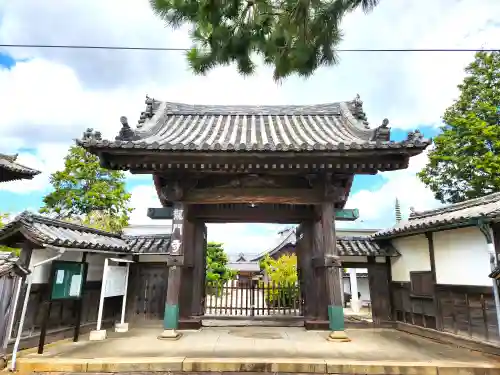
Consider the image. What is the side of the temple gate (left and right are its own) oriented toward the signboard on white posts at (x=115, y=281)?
right

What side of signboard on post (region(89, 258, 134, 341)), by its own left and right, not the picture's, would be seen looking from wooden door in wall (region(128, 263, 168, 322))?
left

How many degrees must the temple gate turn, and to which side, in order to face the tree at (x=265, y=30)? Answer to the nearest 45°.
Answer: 0° — it already faces it

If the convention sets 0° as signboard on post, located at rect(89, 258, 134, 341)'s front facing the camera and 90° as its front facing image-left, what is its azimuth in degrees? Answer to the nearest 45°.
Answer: approximately 315°

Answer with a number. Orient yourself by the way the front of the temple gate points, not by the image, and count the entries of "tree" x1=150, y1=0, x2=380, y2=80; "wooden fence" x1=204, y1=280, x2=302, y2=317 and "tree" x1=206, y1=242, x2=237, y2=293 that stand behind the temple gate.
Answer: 2

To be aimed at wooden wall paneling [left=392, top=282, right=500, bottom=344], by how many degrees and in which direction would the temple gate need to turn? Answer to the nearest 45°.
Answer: approximately 90° to its left

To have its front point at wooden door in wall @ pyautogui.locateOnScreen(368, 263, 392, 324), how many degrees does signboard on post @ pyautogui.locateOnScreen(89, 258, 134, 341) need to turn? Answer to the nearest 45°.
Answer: approximately 45° to its left
